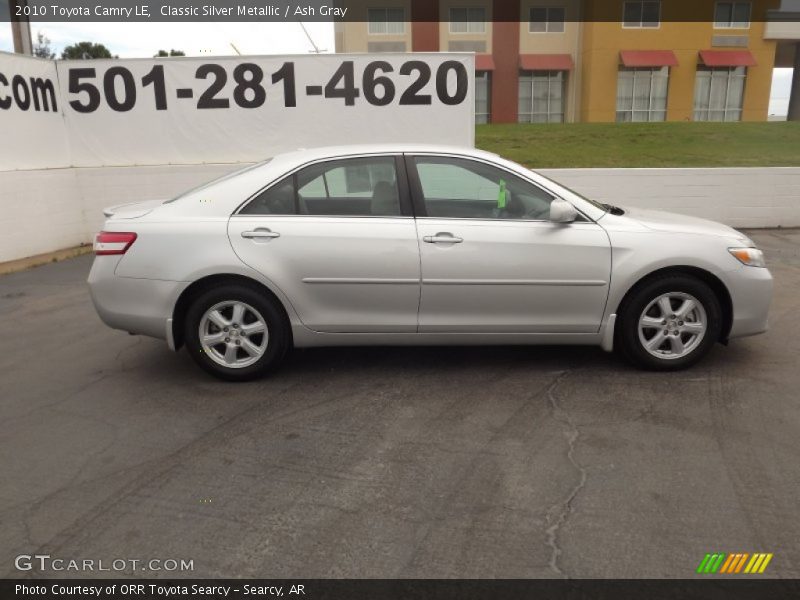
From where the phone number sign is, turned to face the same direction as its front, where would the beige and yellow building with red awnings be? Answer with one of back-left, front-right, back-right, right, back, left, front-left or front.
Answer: back-left

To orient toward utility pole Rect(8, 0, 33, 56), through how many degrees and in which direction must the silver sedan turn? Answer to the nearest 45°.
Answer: approximately 135° to its left

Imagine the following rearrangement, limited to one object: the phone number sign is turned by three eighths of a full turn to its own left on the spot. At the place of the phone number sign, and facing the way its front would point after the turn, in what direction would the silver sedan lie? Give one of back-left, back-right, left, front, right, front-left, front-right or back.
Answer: back-right

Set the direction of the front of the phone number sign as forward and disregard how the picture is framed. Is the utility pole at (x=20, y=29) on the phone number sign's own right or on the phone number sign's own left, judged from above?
on the phone number sign's own right

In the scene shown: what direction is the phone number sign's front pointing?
toward the camera

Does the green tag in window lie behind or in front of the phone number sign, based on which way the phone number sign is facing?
in front

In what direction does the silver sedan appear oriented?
to the viewer's right

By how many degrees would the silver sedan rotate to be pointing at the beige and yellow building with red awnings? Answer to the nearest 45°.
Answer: approximately 90° to its left

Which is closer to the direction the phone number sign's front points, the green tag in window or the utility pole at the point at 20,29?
the green tag in window
